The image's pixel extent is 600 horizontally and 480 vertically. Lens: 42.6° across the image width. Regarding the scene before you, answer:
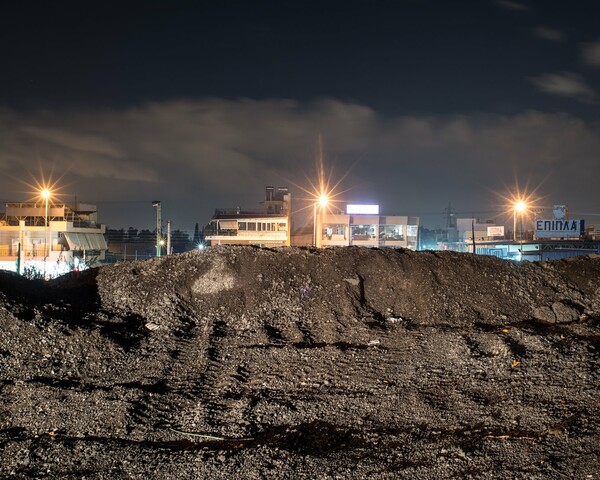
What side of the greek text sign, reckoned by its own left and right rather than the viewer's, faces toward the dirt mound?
front

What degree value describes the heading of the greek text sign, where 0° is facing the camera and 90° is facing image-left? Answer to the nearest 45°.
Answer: approximately 0°
